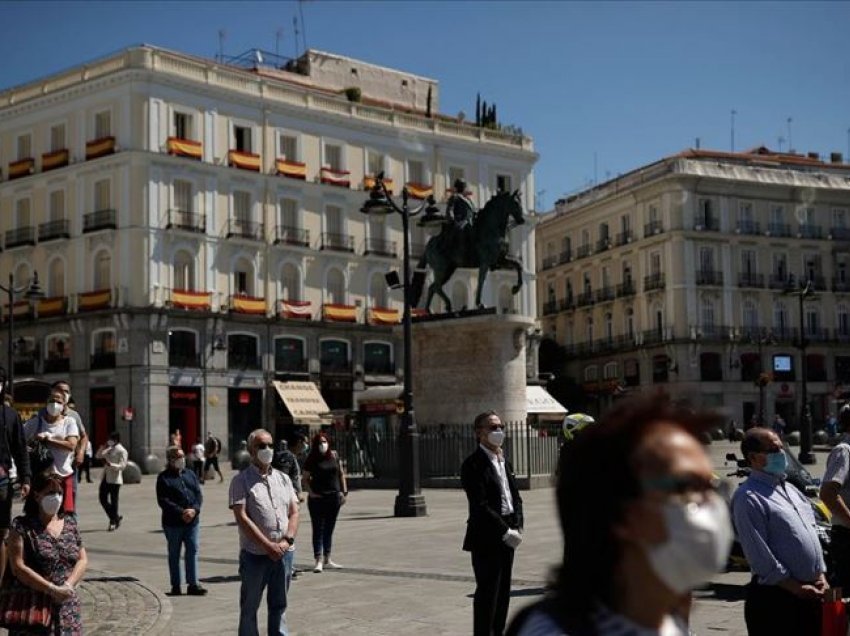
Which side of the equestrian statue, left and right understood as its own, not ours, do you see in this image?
right

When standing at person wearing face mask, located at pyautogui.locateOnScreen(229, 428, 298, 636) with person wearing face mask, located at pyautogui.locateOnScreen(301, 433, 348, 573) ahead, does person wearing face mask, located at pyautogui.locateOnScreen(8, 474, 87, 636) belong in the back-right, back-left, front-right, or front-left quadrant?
back-left

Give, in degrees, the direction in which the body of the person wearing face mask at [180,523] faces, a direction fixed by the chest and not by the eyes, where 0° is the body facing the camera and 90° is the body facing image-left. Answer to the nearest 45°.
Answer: approximately 315°

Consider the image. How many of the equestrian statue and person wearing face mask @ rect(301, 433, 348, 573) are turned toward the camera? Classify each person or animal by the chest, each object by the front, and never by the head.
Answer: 1

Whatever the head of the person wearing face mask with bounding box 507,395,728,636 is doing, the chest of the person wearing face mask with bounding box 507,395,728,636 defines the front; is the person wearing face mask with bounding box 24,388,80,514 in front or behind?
behind

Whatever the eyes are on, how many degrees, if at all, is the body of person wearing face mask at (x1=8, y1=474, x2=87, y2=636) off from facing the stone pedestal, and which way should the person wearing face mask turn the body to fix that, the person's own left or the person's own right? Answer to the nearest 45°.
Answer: approximately 90° to the person's own left

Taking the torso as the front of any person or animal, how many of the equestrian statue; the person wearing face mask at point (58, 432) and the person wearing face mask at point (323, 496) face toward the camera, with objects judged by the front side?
2

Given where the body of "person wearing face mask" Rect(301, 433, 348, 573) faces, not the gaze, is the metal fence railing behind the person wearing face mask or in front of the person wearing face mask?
behind

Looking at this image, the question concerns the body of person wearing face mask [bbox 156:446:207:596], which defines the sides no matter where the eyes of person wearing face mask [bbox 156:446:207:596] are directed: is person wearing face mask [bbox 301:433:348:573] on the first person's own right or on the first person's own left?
on the first person's own left

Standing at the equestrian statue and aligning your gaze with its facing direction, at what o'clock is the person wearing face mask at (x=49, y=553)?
The person wearing face mask is roughly at 3 o'clock from the equestrian statue.

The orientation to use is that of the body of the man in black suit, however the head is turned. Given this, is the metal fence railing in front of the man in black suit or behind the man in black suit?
behind

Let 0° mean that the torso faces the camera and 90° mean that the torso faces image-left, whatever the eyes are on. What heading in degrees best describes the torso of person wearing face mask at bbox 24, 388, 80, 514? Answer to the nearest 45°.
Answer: approximately 0°

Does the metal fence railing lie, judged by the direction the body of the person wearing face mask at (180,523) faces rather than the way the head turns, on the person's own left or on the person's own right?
on the person's own left
